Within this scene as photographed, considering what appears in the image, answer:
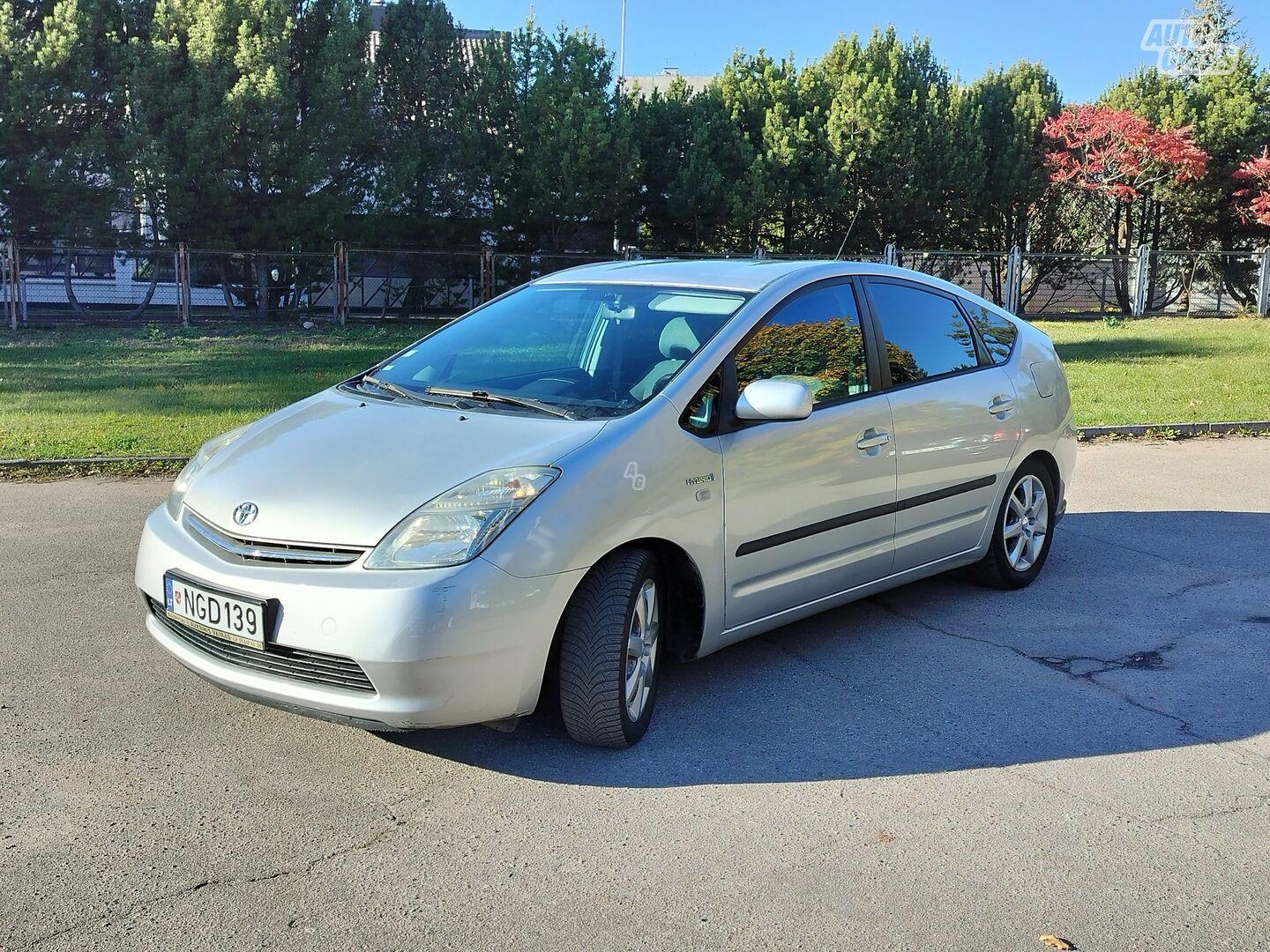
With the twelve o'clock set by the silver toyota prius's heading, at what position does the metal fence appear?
The metal fence is roughly at 4 o'clock from the silver toyota prius.

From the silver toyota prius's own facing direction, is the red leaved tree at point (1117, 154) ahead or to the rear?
to the rear

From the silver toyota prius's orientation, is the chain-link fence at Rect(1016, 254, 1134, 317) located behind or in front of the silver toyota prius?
behind

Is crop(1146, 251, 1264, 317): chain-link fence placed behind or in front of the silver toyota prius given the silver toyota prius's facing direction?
behind

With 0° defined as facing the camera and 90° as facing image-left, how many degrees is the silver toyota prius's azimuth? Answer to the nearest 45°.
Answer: approximately 45°

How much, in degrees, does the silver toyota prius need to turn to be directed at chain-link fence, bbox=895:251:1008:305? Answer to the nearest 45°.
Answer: approximately 135° to its right

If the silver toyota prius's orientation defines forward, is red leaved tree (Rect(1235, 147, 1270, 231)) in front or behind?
behind
